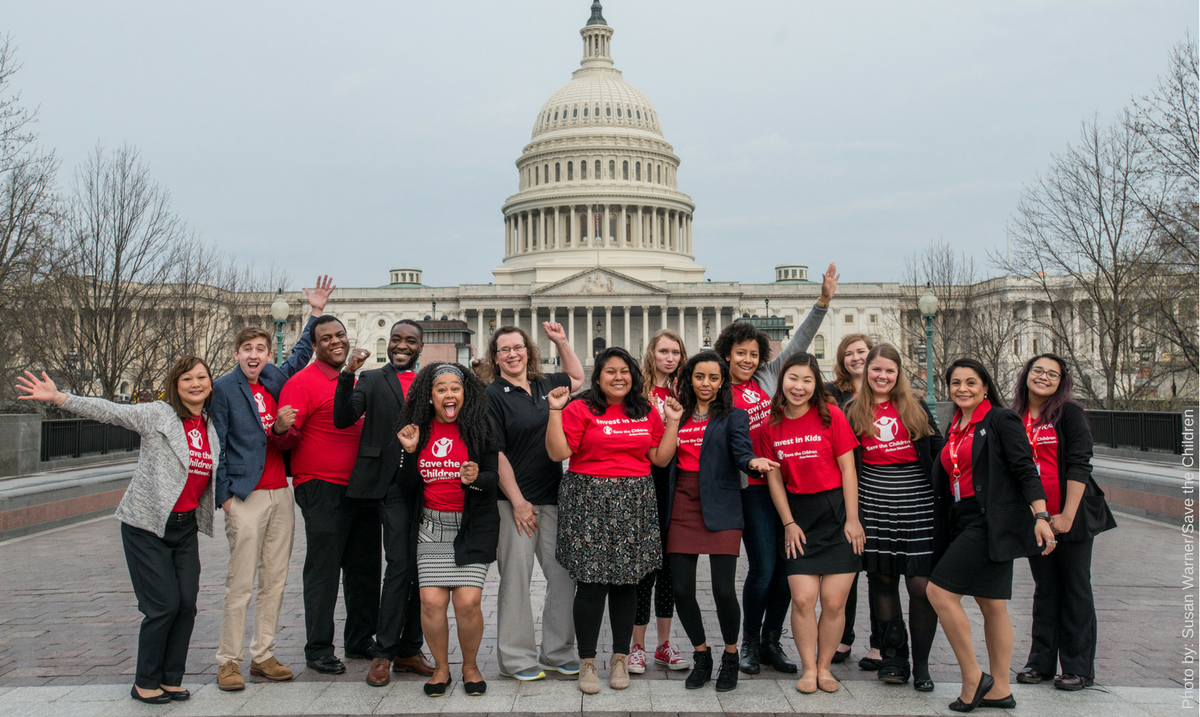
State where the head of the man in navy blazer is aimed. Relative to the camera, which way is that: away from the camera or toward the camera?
toward the camera

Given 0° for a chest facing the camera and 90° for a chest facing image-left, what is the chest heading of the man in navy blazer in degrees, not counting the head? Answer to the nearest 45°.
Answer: approximately 315°
